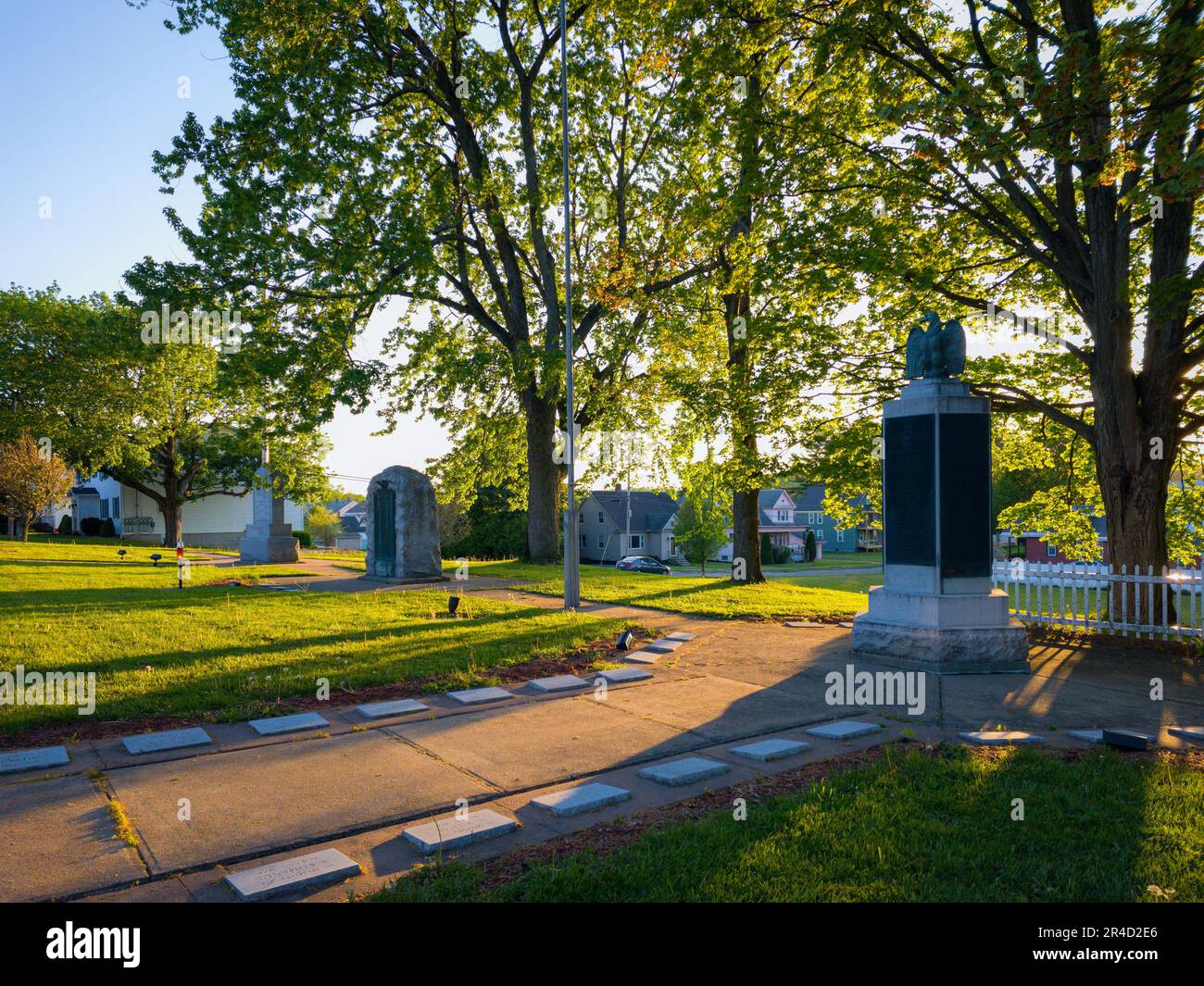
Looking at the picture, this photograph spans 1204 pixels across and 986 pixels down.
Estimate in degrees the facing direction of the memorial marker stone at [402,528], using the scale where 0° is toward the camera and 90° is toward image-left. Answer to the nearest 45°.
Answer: approximately 45°

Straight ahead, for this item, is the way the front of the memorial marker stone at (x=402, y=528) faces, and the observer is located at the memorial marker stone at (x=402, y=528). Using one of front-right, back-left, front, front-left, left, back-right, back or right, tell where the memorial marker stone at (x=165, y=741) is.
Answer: front-left

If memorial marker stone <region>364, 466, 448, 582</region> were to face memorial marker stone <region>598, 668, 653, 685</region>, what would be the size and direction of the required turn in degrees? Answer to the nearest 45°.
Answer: approximately 45° to its left

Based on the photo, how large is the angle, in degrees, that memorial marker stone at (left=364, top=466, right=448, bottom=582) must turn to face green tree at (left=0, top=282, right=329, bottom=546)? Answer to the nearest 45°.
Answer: approximately 90° to its right

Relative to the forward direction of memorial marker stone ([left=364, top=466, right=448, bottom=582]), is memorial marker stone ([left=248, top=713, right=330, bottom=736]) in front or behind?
in front

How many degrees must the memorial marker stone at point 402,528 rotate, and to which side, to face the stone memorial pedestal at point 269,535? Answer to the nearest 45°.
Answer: approximately 90° to its right

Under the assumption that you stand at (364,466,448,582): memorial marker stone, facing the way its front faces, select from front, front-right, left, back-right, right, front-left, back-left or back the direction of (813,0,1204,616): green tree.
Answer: left

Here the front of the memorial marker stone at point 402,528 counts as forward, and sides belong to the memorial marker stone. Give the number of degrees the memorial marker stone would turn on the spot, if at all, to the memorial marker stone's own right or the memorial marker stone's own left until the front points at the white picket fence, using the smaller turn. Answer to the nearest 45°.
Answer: approximately 90° to the memorial marker stone's own left

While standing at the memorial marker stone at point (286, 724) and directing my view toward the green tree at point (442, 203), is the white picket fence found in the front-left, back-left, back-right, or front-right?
front-right

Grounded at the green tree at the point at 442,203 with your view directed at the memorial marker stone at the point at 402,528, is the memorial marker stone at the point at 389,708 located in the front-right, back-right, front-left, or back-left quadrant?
front-left

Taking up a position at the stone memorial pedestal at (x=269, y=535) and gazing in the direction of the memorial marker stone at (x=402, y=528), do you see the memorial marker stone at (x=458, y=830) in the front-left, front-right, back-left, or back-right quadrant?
front-right

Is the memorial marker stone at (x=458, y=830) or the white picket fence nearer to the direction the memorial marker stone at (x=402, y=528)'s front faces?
the memorial marker stone

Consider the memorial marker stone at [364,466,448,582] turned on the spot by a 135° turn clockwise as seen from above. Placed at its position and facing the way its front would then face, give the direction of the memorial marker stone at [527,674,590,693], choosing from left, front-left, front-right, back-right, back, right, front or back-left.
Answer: back

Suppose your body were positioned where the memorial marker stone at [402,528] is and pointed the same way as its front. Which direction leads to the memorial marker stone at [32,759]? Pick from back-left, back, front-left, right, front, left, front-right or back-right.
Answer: front-left
